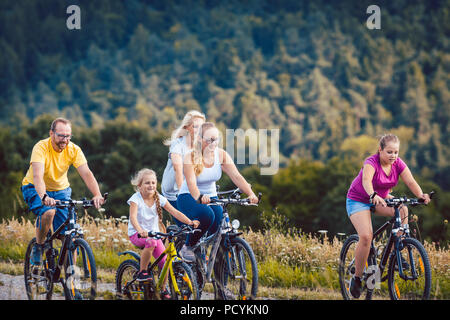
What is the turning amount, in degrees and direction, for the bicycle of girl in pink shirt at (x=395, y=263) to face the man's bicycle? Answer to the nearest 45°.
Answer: approximately 135° to its right

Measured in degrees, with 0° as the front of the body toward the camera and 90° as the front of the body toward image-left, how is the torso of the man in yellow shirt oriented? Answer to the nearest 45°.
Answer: approximately 315°

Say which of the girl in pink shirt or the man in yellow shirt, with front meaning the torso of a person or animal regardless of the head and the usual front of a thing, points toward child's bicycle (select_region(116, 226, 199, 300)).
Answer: the man in yellow shirt

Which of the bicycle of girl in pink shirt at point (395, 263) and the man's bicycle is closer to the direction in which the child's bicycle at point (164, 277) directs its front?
the bicycle of girl in pink shirt

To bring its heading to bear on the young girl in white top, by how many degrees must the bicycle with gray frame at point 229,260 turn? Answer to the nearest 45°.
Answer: approximately 135° to its right

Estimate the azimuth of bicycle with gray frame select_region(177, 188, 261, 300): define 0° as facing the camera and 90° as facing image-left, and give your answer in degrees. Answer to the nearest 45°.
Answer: approximately 315°

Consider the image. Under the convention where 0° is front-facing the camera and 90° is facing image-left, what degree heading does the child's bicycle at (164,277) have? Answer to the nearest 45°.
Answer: approximately 315°

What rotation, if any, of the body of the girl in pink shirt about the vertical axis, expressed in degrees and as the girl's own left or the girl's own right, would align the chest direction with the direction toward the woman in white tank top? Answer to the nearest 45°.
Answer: approximately 135° to the girl's own right
